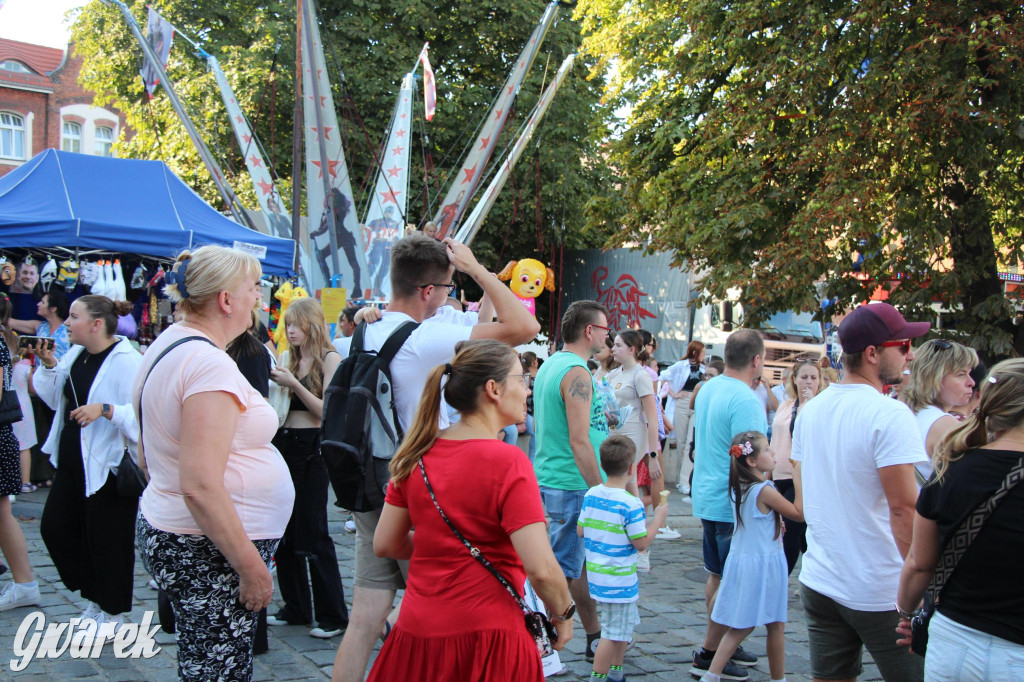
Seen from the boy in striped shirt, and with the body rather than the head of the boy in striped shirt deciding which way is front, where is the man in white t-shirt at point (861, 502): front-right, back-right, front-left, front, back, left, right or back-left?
right

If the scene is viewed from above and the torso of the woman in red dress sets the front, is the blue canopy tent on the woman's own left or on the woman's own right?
on the woman's own left

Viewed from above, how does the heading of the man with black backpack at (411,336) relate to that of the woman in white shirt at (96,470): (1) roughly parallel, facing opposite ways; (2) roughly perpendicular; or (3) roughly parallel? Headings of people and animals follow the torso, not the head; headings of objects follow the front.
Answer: roughly parallel, facing opposite ways

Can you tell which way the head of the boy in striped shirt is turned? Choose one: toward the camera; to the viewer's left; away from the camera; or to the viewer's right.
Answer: away from the camera

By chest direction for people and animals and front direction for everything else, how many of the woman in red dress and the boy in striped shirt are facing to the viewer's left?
0

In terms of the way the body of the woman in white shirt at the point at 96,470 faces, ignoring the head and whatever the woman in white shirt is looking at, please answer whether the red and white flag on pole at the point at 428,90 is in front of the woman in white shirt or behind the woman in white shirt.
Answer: behind

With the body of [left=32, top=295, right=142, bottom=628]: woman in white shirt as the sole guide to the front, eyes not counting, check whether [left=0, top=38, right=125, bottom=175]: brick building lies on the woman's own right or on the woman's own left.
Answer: on the woman's own right

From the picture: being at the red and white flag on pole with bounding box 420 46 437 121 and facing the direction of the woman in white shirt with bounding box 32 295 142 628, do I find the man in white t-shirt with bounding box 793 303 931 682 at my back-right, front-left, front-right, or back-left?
front-left

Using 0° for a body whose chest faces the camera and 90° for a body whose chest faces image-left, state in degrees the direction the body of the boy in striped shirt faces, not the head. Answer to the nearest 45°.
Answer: approximately 225°

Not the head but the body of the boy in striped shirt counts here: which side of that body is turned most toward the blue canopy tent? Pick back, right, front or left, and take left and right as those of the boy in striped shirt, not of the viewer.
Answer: left

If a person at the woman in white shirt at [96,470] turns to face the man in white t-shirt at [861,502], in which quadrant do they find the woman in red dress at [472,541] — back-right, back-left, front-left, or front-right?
front-right

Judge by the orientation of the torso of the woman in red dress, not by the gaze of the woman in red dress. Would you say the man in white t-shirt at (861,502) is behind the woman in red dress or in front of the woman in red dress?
in front

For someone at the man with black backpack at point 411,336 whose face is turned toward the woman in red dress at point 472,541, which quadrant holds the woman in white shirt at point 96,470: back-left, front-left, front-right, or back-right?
back-right

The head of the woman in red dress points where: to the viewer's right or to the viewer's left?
to the viewer's right

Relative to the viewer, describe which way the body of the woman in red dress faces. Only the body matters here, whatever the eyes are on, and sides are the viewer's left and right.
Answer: facing away from the viewer and to the right of the viewer
